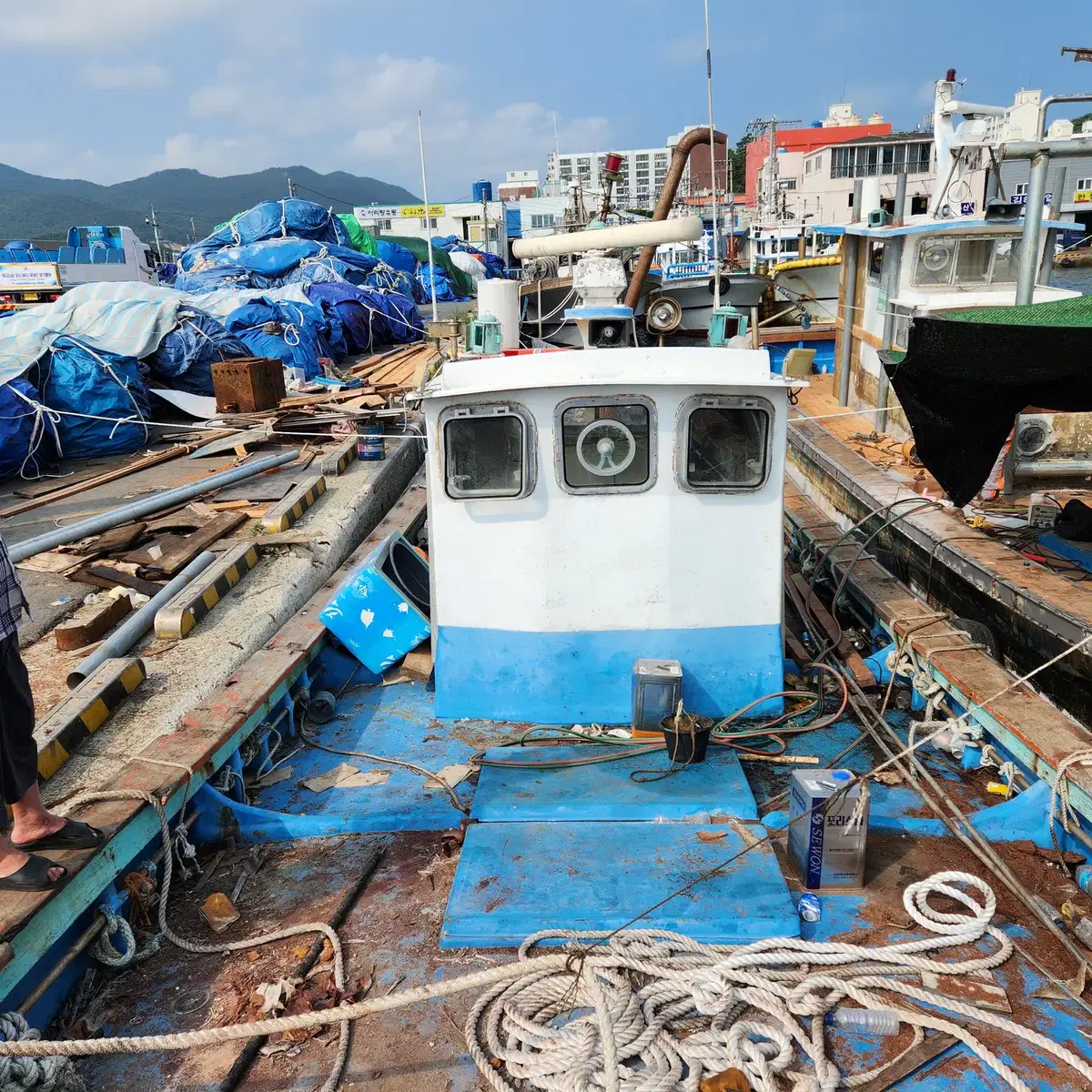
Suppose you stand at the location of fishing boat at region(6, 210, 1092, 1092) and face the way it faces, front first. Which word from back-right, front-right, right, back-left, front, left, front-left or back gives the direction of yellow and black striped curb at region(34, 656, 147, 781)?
right

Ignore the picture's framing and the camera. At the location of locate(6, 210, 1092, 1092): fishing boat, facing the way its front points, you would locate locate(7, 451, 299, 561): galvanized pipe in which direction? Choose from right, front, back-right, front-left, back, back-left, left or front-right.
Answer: back-right

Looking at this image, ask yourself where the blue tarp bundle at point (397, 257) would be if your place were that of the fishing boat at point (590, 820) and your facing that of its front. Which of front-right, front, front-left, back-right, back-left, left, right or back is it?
back

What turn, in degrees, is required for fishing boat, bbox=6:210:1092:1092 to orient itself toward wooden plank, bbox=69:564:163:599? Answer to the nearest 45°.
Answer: approximately 135° to its right

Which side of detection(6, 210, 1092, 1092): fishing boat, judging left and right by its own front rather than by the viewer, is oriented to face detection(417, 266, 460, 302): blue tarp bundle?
back

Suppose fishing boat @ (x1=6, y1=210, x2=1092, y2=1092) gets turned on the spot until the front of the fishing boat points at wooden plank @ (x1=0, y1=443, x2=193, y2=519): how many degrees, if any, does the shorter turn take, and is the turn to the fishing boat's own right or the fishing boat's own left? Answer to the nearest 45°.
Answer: approximately 135° to the fishing boat's own right

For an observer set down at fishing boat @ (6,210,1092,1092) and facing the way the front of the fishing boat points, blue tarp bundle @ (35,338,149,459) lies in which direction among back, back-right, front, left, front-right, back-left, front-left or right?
back-right

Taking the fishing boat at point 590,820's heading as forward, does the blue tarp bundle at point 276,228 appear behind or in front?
behind

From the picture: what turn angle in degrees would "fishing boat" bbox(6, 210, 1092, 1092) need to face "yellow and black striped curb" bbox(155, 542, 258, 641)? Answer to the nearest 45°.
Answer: approximately 135° to its right

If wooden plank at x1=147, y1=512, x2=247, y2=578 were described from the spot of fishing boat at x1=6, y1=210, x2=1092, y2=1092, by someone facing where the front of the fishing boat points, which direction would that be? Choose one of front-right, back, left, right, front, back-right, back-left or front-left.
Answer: back-right

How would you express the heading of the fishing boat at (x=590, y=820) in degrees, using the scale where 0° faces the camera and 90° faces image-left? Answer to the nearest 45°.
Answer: approximately 0°
